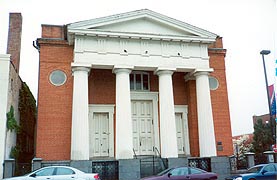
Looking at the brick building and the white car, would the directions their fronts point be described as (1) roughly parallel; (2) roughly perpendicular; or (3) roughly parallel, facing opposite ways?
roughly perpendicular

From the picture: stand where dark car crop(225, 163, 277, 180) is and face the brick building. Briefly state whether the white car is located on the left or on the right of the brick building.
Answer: left

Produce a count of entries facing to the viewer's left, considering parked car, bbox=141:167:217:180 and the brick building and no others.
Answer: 1

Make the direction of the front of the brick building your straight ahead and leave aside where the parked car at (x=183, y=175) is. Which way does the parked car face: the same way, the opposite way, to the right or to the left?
to the right

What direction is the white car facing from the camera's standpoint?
to the viewer's left

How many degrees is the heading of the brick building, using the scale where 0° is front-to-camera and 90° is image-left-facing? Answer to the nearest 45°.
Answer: approximately 0°

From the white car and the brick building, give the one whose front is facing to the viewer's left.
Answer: the white car

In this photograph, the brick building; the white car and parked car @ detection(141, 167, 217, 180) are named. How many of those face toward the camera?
1

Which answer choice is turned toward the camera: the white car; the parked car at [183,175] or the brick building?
the brick building

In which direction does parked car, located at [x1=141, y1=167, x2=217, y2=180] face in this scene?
to the viewer's left

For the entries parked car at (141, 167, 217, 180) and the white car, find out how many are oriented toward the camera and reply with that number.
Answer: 0

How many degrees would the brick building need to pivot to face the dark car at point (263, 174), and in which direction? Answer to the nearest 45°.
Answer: approximately 45° to its left

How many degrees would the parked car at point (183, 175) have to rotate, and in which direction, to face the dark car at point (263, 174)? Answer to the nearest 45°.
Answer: approximately 180°

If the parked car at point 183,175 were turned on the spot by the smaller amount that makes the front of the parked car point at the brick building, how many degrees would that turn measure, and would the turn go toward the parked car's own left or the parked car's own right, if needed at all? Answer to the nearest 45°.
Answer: approximately 45° to the parked car's own right

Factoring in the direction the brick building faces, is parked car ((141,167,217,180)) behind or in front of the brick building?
in front
